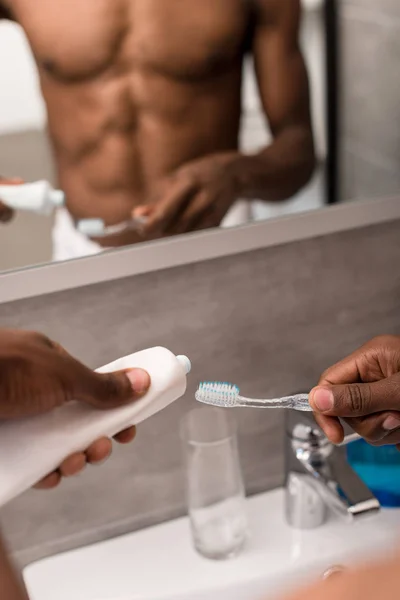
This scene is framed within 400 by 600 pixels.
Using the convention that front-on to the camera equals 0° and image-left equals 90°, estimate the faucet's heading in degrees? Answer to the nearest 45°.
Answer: approximately 315°
